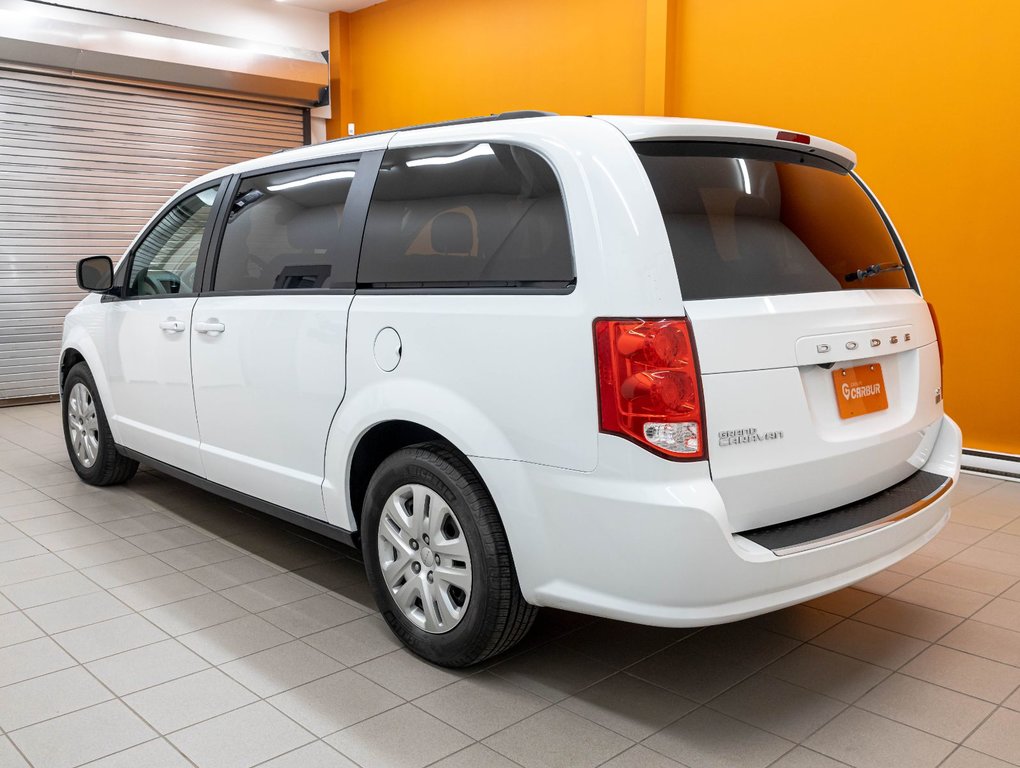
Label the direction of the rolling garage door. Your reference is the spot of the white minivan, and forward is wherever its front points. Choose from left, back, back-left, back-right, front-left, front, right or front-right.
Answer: front

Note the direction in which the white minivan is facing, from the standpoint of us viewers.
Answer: facing away from the viewer and to the left of the viewer
